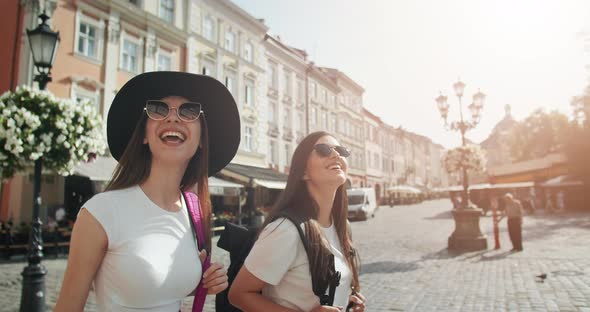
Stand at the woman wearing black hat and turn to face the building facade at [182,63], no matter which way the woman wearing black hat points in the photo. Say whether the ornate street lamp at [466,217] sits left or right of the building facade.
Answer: right

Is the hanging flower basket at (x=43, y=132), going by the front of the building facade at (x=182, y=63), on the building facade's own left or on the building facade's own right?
on the building facade's own right

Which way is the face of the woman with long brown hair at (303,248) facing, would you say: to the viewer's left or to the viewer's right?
to the viewer's right

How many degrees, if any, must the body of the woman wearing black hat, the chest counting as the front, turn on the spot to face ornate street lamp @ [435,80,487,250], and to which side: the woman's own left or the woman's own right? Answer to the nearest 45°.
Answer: approximately 90° to the woman's own left

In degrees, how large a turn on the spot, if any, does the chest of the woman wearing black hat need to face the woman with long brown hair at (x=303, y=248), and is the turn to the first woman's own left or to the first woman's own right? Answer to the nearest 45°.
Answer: approximately 45° to the first woman's own left

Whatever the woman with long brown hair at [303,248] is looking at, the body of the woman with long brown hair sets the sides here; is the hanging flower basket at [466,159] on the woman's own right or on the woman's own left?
on the woman's own left

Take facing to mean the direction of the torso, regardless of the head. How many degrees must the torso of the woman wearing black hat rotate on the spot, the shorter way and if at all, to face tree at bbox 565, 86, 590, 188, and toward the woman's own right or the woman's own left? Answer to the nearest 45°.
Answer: approximately 90° to the woman's own left

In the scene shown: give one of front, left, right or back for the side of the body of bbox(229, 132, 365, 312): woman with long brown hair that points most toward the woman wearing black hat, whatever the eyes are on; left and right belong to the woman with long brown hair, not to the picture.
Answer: right

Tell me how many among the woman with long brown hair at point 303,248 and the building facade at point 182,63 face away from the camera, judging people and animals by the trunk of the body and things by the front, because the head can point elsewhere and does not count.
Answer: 0

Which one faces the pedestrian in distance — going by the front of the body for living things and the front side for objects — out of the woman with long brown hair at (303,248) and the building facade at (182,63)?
the building facade

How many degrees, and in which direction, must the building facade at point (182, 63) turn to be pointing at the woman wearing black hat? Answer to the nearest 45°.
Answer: approximately 45° to its right

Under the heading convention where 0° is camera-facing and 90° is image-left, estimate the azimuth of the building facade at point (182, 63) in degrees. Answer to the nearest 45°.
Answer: approximately 315°

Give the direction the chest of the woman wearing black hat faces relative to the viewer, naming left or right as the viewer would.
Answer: facing the viewer and to the right of the viewer
